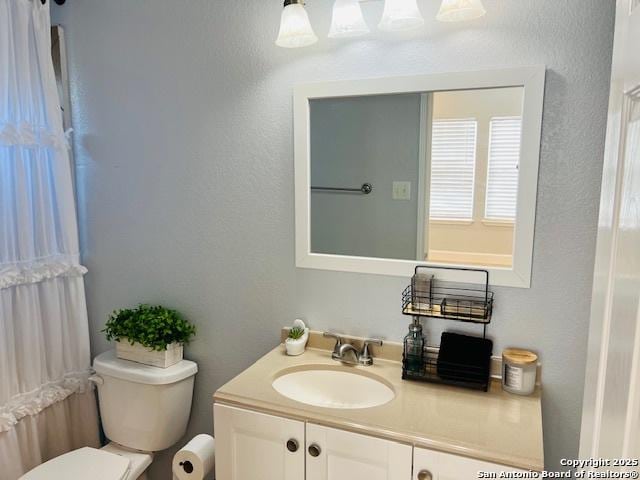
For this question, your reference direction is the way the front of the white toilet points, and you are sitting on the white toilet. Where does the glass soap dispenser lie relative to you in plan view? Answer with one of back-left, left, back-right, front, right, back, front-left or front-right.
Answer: left

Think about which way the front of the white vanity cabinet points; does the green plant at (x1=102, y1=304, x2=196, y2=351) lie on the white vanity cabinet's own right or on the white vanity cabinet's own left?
on the white vanity cabinet's own right

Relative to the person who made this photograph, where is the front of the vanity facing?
facing the viewer and to the left of the viewer

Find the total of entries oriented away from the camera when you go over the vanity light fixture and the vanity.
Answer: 0

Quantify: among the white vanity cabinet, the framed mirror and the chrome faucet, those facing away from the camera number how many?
0

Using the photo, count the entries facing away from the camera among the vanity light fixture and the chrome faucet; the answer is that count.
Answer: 0

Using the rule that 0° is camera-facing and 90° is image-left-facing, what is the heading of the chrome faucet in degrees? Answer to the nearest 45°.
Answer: approximately 45°

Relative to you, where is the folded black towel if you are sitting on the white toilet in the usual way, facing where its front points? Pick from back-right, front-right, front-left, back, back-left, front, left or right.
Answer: left

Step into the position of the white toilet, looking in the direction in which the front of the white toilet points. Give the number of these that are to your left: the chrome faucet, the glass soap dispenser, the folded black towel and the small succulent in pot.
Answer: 4

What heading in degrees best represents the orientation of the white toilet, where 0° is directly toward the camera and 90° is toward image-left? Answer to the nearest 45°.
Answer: approximately 45°

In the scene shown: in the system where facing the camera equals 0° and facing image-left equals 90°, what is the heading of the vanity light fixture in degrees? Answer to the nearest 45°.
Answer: approximately 45°
